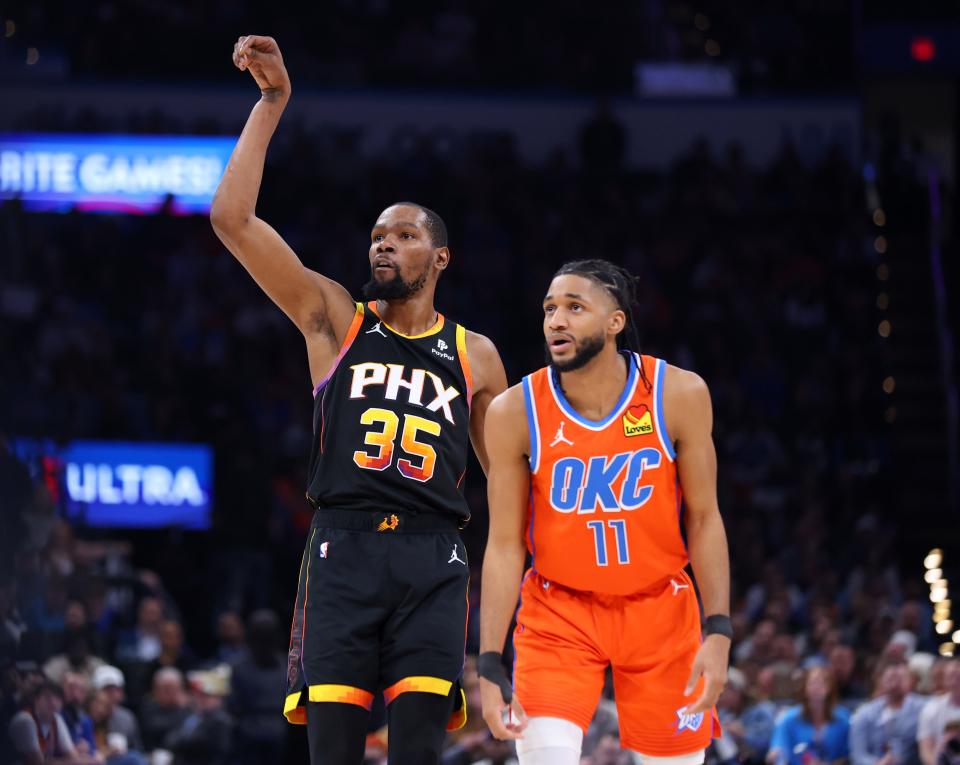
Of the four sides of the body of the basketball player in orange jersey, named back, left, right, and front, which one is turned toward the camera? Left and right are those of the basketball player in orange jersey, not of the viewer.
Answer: front

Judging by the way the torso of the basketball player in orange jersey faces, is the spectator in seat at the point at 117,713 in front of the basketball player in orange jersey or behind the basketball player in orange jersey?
behind

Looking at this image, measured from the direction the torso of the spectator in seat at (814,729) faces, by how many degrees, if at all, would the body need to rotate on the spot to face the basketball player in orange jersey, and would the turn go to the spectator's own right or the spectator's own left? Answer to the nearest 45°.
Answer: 0° — they already face them

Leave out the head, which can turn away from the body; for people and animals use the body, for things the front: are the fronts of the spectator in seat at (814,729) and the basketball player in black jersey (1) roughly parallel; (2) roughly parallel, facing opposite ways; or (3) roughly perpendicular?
roughly parallel

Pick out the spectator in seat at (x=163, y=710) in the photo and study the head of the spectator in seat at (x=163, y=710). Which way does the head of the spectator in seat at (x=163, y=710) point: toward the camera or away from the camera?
toward the camera

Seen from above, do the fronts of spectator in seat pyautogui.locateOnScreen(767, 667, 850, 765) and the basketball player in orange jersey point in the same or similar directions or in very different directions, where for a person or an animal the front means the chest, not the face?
same or similar directions

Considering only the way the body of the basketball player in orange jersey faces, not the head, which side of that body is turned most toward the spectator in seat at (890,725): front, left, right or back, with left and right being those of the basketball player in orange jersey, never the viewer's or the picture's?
back

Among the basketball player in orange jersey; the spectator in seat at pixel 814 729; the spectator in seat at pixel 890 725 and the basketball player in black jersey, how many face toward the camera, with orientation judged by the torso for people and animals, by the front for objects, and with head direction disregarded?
4

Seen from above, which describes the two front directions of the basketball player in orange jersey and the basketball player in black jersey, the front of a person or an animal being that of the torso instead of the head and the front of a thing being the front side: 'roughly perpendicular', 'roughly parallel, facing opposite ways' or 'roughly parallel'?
roughly parallel

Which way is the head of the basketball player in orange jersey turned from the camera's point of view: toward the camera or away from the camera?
toward the camera

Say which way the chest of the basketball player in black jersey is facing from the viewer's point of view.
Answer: toward the camera

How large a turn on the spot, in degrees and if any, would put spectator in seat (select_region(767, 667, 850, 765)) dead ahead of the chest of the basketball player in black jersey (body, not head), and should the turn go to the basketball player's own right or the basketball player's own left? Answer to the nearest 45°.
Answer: approximately 135° to the basketball player's own left

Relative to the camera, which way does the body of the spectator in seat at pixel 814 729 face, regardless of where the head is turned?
toward the camera

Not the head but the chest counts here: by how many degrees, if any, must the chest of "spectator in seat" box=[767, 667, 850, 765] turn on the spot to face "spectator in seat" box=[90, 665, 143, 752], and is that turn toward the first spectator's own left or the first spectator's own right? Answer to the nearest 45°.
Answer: approximately 90° to the first spectator's own right

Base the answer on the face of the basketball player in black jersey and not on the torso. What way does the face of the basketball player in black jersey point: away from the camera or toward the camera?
toward the camera
